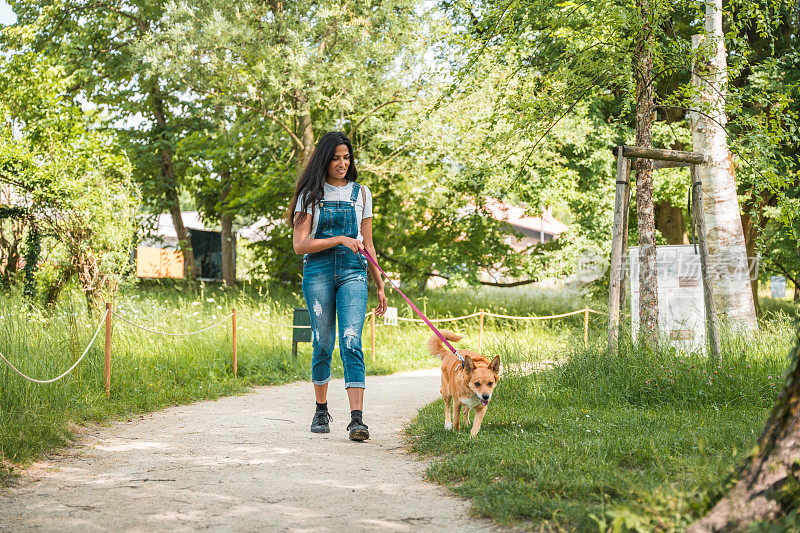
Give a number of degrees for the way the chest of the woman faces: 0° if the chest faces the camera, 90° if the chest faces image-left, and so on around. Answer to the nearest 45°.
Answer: approximately 0°

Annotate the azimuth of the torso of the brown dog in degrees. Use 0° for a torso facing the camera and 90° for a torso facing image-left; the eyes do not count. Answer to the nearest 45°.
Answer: approximately 315°

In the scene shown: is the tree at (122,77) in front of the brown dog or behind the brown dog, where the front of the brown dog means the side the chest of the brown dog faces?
behind

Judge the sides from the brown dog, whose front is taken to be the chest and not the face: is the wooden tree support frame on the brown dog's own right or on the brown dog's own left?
on the brown dog's own left

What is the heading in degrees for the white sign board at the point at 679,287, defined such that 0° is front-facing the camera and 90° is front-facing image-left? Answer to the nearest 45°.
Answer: approximately 0°

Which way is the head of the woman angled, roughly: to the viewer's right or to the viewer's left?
to the viewer's right

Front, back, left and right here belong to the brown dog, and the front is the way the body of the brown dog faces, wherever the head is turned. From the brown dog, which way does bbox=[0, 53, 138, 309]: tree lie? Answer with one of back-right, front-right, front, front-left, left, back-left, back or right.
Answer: back

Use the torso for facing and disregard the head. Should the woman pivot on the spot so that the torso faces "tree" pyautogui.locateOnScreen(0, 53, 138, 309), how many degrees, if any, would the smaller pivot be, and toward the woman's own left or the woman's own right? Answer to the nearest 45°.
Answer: approximately 135° to the woman's own right

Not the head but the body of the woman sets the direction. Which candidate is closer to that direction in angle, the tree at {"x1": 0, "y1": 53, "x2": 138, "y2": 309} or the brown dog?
the brown dog
